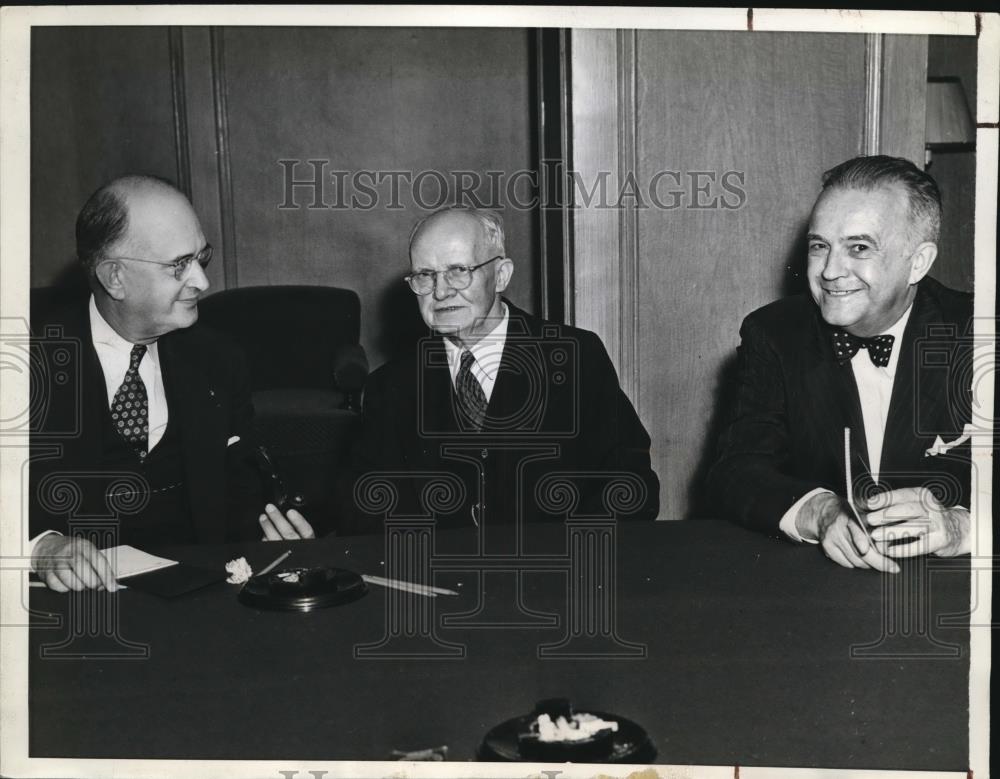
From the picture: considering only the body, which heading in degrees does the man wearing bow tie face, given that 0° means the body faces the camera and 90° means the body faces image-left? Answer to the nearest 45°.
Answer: approximately 0°

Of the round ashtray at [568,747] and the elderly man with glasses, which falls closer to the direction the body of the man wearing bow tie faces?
the round ashtray

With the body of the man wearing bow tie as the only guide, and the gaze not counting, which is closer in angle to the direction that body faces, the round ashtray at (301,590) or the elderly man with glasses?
the round ashtray

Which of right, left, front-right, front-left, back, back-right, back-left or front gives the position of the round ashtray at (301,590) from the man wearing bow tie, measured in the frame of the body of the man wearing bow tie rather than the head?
front-right

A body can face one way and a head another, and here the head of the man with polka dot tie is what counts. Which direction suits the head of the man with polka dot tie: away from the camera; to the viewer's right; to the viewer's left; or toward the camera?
to the viewer's right

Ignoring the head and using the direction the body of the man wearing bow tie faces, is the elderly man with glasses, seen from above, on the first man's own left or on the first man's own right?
on the first man's own right

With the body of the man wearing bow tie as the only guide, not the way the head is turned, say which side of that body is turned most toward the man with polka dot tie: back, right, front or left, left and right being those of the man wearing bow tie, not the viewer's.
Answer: right
